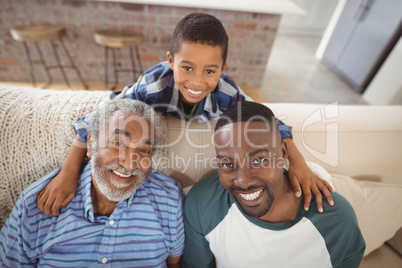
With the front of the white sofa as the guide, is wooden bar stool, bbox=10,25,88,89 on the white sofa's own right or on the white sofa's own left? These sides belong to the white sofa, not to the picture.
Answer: on the white sofa's own right

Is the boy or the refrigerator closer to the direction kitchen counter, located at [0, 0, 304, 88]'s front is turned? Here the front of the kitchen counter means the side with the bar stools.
the boy

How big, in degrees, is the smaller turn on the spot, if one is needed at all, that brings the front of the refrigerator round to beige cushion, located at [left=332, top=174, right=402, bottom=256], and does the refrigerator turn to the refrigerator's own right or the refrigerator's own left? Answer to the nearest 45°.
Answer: approximately 45° to the refrigerator's own left

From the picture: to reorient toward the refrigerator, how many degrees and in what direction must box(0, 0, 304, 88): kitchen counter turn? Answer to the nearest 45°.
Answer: approximately 90° to its left

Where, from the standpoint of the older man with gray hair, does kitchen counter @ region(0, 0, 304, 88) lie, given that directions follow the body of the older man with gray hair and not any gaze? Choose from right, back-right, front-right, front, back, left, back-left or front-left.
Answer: back

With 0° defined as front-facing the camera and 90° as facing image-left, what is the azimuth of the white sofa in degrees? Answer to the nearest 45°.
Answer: approximately 0°

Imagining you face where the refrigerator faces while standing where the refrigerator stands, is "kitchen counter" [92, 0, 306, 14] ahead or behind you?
ahead

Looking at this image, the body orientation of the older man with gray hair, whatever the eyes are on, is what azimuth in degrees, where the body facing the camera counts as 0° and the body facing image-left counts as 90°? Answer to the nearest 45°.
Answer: approximately 0°

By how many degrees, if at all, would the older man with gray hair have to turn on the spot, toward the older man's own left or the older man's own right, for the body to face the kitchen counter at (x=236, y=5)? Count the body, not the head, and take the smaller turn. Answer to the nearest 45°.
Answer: approximately 135° to the older man's own left
